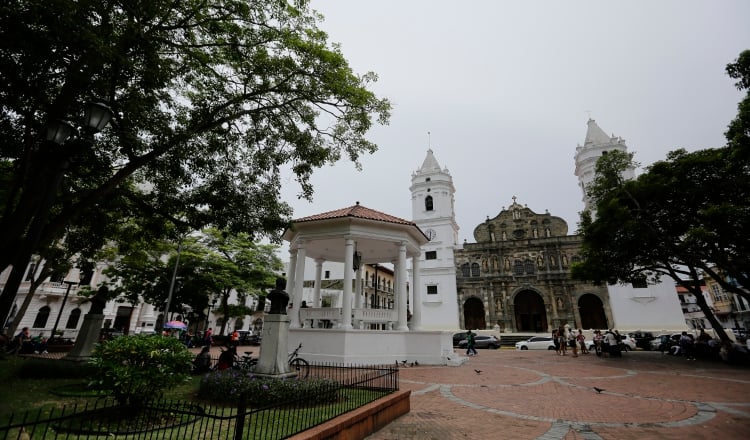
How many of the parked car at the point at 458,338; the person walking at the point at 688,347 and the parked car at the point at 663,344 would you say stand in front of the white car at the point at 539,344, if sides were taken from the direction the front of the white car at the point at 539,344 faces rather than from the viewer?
1

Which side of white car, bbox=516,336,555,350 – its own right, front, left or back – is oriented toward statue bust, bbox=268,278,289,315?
left

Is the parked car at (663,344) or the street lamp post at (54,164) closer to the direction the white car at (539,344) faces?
the street lamp post

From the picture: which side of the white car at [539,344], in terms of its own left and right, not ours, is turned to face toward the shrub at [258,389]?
left

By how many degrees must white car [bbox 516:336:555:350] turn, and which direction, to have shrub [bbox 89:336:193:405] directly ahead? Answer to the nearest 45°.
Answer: approximately 90° to its left

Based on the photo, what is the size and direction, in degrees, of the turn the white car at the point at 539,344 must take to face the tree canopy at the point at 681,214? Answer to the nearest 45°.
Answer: approximately 135° to its left

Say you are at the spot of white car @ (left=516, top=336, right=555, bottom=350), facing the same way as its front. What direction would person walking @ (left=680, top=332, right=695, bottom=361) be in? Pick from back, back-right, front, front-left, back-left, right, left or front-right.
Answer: back-left

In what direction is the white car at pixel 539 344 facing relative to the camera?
to the viewer's left

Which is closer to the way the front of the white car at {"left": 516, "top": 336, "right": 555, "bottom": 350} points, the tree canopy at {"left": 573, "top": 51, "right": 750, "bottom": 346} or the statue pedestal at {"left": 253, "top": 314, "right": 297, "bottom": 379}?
the statue pedestal

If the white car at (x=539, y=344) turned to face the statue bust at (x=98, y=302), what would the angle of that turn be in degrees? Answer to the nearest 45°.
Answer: approximately 45° to its left
